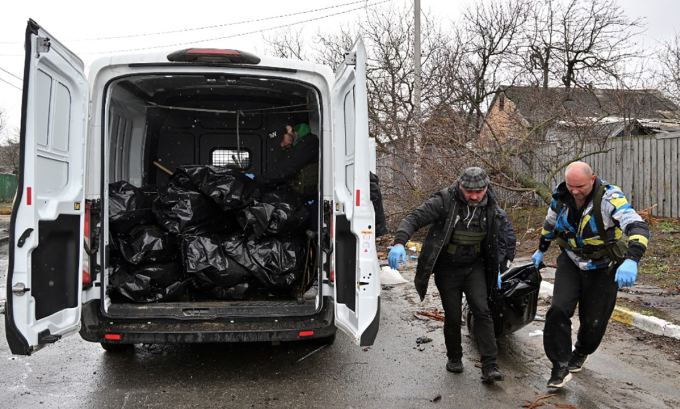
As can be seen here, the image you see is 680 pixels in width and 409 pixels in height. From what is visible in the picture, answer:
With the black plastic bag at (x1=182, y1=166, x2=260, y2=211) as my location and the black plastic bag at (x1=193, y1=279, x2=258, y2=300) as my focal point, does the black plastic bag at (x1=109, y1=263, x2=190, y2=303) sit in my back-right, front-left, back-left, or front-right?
front-right

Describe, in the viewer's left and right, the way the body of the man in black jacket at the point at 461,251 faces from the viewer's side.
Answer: facing the viewer

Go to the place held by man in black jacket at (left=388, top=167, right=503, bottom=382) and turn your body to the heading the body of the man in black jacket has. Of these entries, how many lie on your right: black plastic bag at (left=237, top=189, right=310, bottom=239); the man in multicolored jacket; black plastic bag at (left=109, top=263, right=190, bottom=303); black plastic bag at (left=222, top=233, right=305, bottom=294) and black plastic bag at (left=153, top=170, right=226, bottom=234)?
4

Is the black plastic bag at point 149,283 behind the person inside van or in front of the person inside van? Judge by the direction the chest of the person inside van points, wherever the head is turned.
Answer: in front

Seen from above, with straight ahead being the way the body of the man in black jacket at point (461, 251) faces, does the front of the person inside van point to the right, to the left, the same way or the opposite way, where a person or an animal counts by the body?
to the right

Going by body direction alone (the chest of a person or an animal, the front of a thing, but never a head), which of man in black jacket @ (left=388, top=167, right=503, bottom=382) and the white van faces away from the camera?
the white van

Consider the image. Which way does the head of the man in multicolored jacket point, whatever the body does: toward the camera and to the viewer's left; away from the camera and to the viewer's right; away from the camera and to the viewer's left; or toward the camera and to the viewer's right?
toward the camera and to the viewer's left

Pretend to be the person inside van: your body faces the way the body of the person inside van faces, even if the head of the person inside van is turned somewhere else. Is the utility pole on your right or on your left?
on your right

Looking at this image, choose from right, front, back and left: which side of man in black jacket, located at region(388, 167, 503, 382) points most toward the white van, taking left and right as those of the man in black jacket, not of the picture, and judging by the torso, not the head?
right

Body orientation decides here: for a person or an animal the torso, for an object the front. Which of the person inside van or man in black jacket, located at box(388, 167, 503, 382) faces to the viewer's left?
the person inside van

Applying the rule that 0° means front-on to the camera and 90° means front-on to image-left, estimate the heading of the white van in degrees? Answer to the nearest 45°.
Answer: approximately 180°

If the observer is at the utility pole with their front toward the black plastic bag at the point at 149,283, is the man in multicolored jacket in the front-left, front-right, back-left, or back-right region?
front-left

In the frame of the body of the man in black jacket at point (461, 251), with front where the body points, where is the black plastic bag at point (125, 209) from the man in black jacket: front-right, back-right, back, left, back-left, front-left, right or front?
right

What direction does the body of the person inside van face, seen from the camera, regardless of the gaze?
to the viewer's left

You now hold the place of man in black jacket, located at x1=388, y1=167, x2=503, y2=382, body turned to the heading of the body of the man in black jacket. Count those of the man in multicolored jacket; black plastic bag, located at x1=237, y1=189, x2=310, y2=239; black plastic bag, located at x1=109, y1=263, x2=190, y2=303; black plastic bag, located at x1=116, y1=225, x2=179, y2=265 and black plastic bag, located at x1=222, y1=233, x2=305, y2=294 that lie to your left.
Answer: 1
